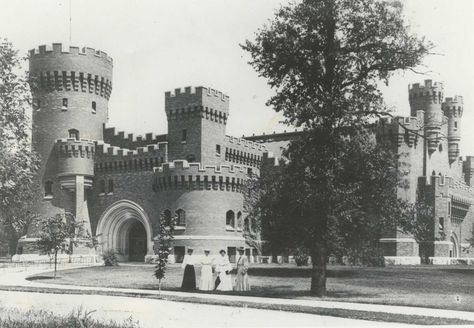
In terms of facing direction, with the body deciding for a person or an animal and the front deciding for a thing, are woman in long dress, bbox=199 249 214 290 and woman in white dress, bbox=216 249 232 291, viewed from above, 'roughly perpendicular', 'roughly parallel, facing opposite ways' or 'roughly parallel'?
roughly parallel

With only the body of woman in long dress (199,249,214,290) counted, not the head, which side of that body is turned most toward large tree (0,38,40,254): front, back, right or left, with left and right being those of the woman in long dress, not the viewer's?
right

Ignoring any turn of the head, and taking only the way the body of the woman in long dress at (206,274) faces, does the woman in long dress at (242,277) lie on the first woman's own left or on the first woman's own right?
on the first woman's own left

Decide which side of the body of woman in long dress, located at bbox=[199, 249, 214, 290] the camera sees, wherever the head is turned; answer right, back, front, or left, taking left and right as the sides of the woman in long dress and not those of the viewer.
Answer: front

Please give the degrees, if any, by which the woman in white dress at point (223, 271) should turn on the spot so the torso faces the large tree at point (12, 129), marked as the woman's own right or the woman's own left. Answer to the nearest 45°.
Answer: approximately 90° to the woman's own right

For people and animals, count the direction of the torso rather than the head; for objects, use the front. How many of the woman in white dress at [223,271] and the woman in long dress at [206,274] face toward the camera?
2

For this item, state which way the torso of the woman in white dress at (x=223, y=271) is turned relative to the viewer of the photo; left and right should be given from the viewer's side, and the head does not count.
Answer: facing the viewer
